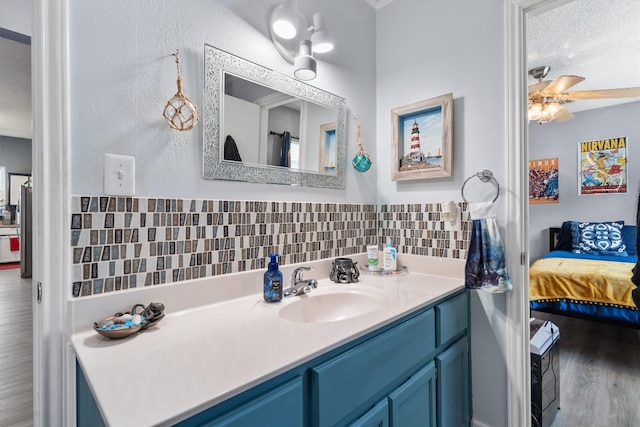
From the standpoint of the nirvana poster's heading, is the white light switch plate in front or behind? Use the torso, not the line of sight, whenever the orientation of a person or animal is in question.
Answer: in front

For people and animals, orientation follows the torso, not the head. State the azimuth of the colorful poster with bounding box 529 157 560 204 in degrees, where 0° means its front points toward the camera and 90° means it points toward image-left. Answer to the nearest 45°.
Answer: approximately 0°

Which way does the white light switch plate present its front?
toward the camera

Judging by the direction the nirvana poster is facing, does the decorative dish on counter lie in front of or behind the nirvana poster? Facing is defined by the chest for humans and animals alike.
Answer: in front

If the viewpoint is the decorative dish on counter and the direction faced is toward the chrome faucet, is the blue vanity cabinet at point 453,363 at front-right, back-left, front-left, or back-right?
front-right

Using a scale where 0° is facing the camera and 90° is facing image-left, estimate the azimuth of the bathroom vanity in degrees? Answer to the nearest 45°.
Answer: approximately 315°

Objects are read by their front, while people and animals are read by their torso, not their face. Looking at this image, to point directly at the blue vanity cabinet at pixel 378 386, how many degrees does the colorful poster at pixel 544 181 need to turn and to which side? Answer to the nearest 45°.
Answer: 0° — it already faces it

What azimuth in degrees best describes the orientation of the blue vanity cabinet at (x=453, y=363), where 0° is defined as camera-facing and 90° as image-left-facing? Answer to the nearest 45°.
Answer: approximately 315°

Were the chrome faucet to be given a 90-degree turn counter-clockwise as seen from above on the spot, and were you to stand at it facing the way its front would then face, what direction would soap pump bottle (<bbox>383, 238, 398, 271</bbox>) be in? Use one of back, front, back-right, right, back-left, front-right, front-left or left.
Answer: front

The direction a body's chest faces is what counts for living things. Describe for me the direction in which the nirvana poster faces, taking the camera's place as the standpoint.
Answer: facing the viewer

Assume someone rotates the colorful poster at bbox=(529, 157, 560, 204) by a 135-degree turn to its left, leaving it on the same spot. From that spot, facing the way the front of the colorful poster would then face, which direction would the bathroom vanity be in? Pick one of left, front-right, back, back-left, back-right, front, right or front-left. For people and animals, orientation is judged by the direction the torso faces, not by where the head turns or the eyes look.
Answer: back-right
